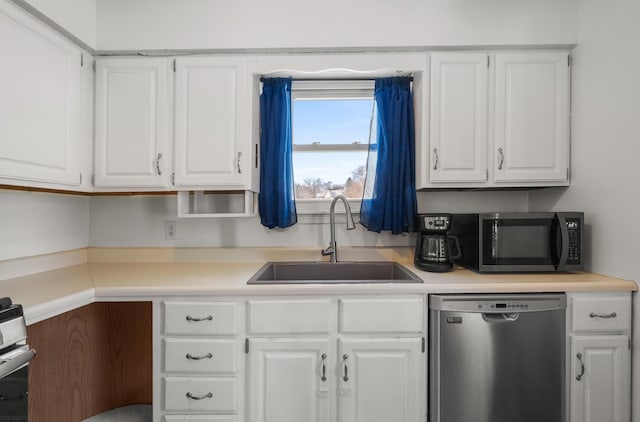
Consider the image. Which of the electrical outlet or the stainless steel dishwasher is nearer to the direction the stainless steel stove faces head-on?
the stainless steel dishwasher

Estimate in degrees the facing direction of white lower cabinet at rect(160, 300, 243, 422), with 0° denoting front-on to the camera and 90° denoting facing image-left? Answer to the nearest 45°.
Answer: approximately 0°

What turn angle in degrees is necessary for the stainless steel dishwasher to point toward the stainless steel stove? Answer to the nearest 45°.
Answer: approximately 45° to its right
